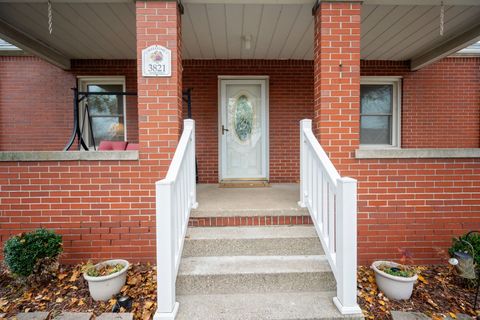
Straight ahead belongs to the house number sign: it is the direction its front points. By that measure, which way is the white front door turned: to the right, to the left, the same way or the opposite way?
the same way

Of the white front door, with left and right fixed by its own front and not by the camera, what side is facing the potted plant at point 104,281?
front

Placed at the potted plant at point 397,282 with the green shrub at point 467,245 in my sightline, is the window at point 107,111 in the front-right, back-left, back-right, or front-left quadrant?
back-left

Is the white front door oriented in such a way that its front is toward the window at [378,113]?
no

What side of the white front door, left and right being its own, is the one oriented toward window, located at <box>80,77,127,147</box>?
right

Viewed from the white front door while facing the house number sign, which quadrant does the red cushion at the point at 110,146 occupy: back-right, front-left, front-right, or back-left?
front-right

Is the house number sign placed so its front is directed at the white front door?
no

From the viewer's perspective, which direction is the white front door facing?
toward the camera

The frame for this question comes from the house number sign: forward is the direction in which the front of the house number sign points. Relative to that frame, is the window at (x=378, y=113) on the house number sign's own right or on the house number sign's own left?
on the house number sign's own left

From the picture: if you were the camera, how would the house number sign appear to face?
facing the viewer

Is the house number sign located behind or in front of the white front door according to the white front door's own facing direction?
in front

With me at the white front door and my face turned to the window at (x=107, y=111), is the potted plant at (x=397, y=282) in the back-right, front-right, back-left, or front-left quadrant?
back-left

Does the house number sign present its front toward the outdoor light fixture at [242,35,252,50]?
no

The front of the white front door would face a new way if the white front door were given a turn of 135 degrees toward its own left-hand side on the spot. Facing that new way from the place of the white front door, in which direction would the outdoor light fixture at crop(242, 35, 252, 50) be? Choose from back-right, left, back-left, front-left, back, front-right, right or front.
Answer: back-right

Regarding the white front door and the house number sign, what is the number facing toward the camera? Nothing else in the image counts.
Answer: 2

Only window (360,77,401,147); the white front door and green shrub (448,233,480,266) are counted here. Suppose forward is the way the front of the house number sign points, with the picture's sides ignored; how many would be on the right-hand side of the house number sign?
0

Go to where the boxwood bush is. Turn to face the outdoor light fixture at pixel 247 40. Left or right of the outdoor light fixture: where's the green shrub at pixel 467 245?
right
